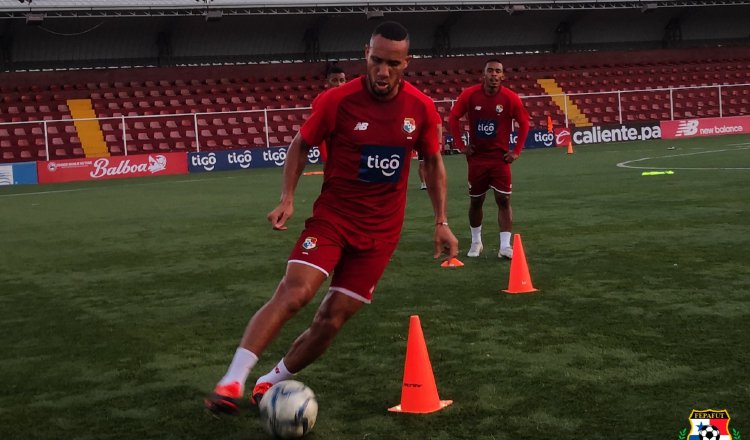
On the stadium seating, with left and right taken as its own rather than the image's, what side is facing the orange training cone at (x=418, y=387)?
front

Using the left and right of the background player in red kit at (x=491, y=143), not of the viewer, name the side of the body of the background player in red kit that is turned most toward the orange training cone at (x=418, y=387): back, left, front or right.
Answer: front

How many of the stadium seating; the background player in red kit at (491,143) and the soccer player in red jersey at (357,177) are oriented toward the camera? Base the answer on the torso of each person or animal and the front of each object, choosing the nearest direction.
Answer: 3

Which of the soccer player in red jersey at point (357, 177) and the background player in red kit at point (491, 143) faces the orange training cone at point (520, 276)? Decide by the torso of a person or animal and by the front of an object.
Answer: the background player in red kit

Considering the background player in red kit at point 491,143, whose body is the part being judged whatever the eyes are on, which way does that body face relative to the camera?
toward the camera

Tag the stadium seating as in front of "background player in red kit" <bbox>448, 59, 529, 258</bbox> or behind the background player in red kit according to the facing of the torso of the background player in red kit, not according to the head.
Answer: behind

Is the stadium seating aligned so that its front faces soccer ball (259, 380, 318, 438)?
yes
